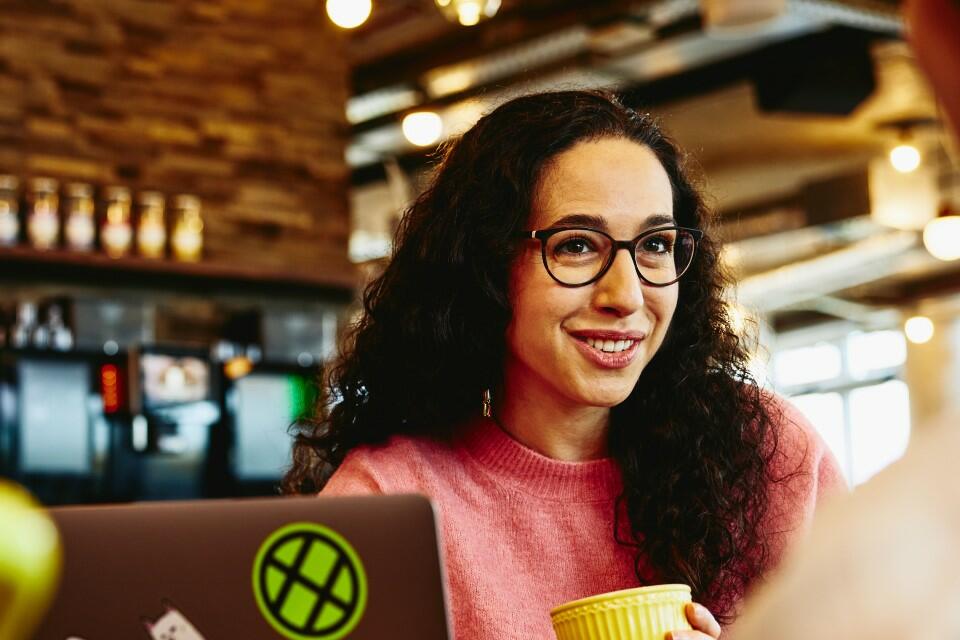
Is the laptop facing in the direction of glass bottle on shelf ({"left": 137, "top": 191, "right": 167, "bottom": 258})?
yes

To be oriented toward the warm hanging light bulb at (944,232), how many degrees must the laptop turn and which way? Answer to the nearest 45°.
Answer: approximately 45° to its right

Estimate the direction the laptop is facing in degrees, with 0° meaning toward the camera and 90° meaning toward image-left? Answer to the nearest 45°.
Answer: approximately 180°

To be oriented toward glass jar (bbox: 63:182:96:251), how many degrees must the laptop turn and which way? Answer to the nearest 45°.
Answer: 0° — it already faces it
